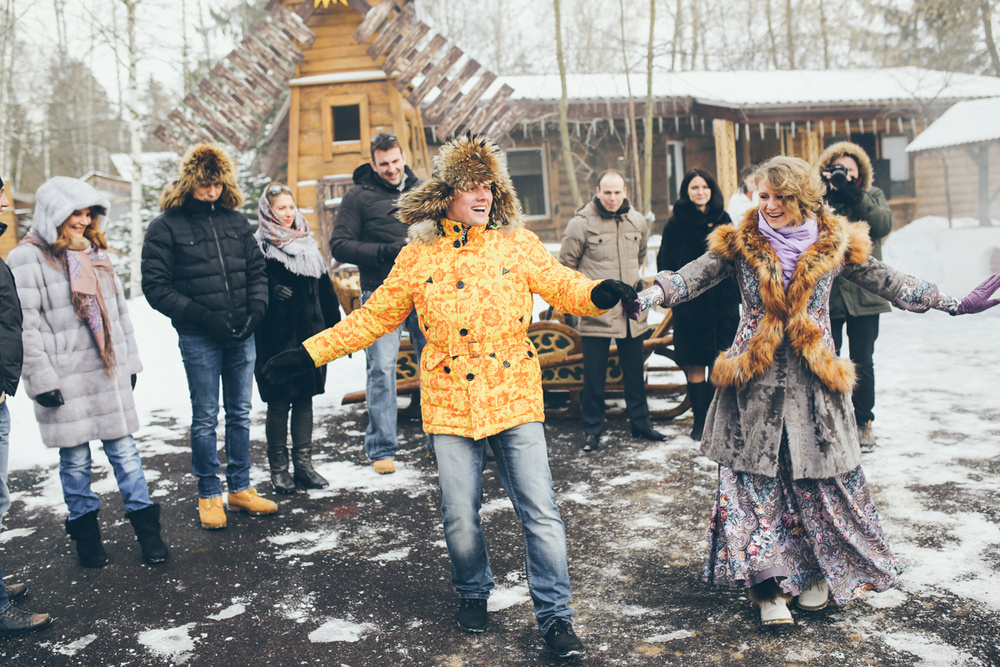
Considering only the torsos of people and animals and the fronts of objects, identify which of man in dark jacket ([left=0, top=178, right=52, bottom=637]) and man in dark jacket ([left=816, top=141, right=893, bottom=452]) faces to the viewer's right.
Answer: man in dark jacket ([left=0, top=178, right=52, bottom=637])

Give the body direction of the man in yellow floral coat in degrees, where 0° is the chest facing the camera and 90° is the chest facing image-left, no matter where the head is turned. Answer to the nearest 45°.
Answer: approximately 0°

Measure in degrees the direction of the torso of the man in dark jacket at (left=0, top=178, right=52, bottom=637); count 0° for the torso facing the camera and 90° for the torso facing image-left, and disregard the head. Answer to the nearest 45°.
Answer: approximately 270°

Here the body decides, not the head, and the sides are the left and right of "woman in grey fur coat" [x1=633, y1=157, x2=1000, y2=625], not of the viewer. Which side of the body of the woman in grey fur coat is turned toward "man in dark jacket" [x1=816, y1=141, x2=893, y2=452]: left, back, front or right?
back

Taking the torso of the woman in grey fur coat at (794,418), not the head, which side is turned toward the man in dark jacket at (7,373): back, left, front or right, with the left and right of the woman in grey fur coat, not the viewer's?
right
